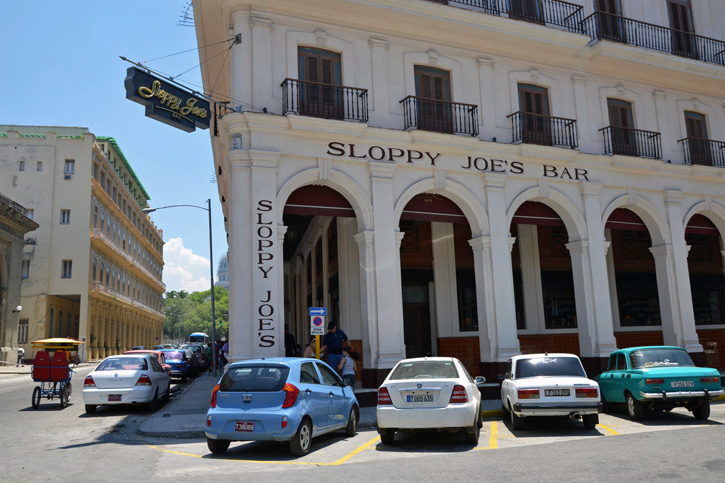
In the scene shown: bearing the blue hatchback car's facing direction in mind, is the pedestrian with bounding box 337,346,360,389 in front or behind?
in front

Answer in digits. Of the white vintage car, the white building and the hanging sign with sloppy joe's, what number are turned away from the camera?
1

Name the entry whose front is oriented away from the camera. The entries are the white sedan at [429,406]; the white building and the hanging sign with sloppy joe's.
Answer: the white sedan

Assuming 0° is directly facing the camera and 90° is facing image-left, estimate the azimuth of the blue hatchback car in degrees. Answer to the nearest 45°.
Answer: approximately 225°

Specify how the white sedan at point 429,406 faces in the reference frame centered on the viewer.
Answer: facing away from the viewer

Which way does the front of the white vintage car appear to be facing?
away from the camera

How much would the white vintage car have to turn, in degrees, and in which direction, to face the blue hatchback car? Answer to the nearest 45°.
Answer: approximately 135° to its left

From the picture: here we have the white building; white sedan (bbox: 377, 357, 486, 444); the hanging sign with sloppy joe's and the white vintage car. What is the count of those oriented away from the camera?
2

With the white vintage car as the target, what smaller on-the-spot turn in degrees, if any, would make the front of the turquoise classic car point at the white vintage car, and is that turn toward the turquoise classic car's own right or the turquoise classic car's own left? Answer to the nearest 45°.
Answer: approximately 90° to the turquoise classic car's own left

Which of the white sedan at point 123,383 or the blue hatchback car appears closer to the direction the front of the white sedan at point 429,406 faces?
the white sedan

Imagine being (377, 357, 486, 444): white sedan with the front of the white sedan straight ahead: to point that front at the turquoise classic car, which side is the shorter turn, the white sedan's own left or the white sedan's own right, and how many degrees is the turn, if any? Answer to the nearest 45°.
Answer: approximately 45° to the white sedan's own right

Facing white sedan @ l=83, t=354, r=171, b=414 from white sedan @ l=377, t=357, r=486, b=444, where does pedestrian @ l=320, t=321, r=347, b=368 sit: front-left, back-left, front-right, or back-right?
front-right
